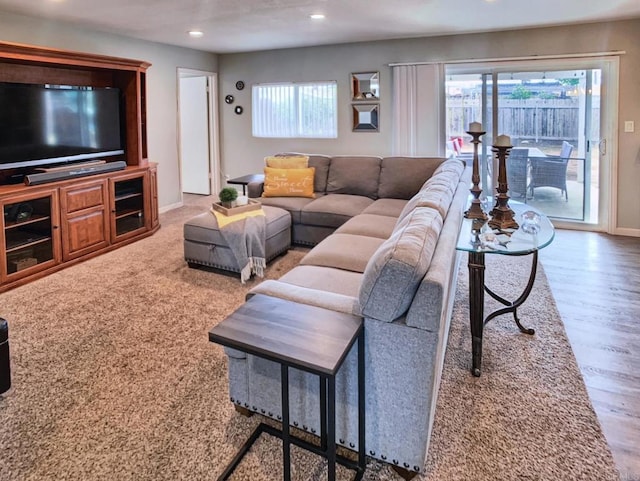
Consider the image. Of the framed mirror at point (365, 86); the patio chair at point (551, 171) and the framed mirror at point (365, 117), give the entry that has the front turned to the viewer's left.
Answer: the patio chair

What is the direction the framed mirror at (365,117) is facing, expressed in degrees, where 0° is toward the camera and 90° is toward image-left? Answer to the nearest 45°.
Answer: approximately 0°

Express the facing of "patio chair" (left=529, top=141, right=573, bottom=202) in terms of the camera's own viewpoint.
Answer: facing to the left of the viewer

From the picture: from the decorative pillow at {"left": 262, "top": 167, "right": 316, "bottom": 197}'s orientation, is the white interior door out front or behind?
behind

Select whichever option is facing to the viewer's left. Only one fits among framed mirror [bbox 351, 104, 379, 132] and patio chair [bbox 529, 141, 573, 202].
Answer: the patio chair

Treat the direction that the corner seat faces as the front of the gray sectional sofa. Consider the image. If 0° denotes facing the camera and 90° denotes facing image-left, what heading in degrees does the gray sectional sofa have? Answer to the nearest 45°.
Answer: approximately 45°

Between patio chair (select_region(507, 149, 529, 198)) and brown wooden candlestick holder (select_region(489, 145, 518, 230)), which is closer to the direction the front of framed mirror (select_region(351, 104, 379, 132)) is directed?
the brown wooden candlestick holder

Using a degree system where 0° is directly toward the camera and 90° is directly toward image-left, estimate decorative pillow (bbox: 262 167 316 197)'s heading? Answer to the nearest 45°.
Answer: approximately 0°

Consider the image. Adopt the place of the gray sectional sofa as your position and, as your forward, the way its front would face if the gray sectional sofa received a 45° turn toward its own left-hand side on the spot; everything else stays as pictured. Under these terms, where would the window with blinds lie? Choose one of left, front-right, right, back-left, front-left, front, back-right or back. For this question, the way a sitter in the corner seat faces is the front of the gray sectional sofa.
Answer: back

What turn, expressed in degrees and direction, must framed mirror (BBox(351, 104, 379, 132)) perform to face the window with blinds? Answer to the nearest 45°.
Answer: approximately 135° to its right
